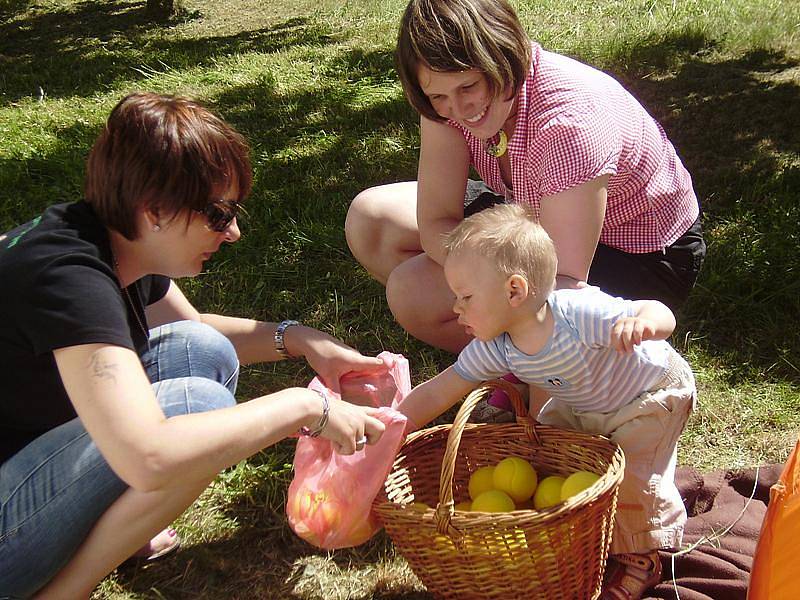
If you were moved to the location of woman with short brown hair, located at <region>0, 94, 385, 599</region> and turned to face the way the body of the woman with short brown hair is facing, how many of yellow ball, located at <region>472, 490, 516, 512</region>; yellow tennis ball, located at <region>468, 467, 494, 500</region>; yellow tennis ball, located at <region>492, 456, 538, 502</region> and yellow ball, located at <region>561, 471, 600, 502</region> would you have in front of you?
4

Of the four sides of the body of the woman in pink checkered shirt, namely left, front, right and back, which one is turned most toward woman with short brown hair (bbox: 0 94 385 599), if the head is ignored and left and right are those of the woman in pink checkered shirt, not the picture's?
front

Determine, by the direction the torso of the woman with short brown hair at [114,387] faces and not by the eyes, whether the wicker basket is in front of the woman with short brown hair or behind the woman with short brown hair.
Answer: in front

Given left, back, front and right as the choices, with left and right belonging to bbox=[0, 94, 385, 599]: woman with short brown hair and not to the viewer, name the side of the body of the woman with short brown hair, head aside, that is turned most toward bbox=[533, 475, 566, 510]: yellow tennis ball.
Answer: front

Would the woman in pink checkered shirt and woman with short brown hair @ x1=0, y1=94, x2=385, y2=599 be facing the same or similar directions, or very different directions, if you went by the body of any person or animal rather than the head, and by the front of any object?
very different directions

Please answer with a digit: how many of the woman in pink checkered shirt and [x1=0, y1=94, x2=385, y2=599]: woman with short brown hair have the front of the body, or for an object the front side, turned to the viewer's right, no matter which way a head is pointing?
1

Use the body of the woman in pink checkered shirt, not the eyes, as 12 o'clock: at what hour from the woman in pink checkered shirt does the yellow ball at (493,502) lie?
The yellow ball is roughly at 11 o'clock from the woman in pink checkered shirt.

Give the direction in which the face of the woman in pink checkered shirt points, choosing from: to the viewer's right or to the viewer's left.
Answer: to the viewer's left

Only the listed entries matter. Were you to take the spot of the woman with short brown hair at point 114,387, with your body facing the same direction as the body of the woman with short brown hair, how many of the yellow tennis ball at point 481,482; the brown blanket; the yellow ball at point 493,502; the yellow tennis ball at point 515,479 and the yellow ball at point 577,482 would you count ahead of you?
5

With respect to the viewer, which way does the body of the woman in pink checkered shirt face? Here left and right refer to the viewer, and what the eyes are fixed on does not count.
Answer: facing the viewer and to the left of the viewer

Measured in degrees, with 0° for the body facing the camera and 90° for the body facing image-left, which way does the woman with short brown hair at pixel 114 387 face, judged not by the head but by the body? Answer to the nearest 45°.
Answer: approximately 270°

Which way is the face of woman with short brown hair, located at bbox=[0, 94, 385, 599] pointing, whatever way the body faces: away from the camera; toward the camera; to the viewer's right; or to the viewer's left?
to the viewer's right
